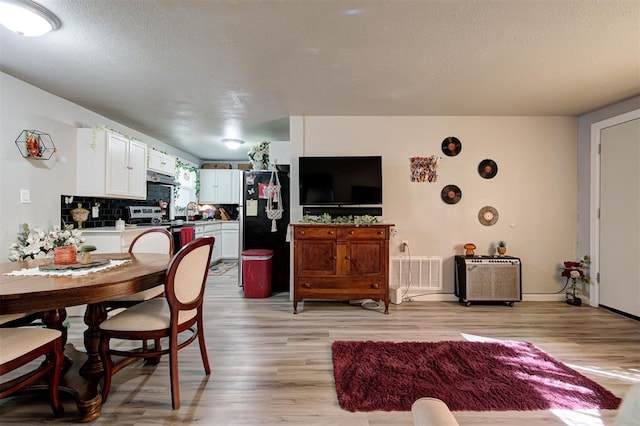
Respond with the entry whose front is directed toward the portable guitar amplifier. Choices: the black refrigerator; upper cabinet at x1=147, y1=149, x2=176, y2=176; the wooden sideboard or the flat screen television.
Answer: the upper cabinet

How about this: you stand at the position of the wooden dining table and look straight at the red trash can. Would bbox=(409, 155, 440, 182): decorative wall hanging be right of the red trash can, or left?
right

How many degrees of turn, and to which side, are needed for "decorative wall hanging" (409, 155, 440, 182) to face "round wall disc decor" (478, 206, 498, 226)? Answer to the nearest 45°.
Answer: approximately 90° to its left

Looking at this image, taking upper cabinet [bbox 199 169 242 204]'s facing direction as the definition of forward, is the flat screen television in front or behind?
in front

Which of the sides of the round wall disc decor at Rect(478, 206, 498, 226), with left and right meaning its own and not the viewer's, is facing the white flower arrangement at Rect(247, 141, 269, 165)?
right

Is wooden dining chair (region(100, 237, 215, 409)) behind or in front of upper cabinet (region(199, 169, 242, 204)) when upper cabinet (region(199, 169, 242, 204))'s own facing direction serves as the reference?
in front

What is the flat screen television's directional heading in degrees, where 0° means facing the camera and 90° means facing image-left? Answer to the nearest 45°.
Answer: approximately 0°

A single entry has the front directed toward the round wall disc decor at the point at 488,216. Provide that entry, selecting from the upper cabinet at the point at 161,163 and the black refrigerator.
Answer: the upper cabinet

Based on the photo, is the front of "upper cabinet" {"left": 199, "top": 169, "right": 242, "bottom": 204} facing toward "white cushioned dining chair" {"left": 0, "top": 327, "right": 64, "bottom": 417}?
yes

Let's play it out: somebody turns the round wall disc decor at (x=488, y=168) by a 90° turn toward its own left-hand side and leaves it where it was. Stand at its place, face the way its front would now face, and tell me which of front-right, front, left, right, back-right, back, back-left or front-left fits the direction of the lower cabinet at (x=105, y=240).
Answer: back-right

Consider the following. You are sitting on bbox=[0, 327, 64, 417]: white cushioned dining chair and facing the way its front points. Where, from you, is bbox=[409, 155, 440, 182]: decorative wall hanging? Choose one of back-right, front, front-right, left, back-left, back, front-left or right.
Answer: front-right

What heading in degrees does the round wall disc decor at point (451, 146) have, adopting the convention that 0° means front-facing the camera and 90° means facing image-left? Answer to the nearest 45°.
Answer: approximately 0°

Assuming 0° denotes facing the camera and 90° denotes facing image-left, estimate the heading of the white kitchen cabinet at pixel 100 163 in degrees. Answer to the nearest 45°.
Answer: approximately 315°
